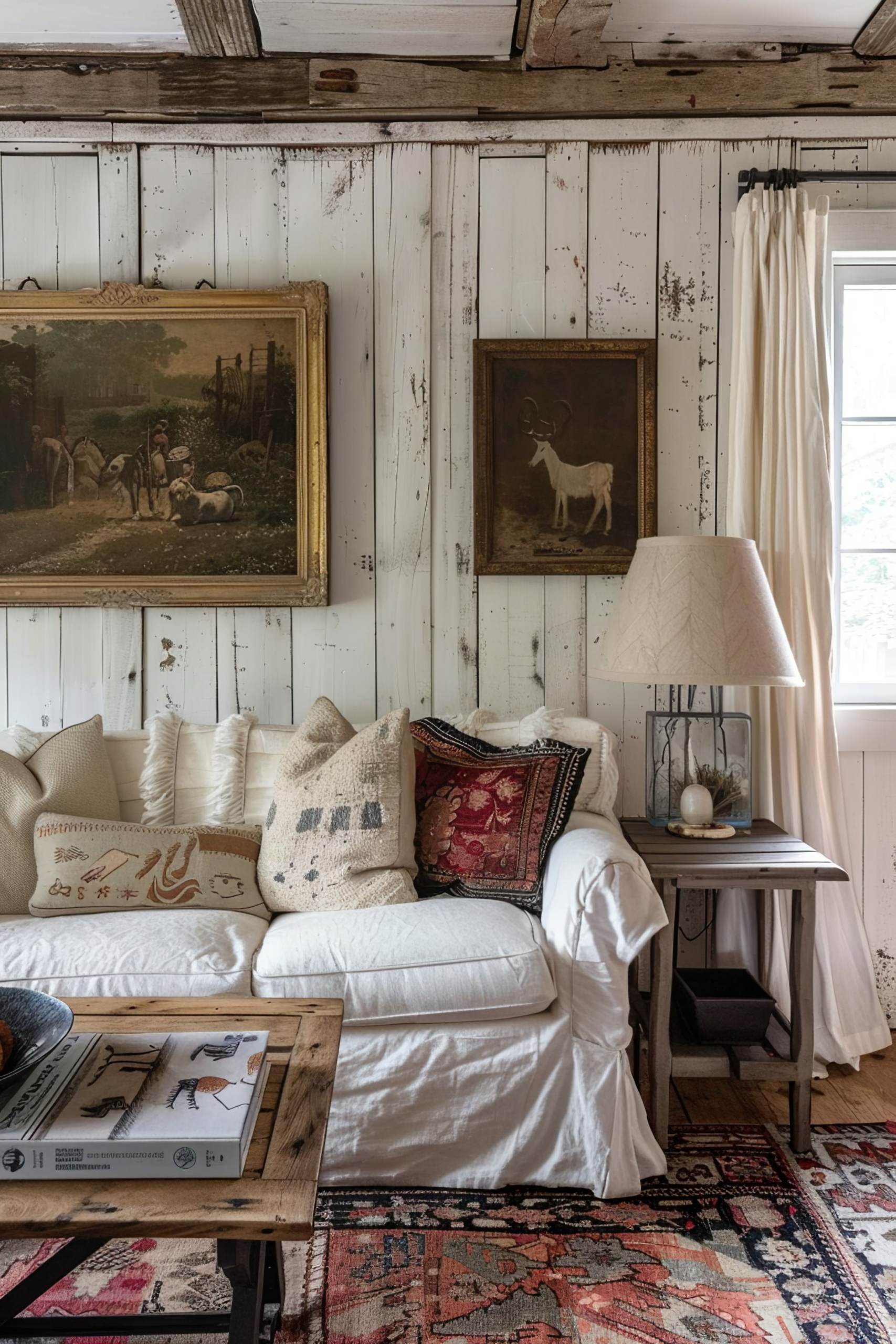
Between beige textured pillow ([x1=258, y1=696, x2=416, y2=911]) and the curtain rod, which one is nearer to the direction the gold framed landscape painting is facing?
the beige textured pillow

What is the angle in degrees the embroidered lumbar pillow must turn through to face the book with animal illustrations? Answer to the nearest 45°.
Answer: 0° — it already faces it

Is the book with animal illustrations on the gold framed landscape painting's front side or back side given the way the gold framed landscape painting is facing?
on the front side

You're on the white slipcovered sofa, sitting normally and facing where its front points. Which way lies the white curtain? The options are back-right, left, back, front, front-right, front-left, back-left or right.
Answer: back-left

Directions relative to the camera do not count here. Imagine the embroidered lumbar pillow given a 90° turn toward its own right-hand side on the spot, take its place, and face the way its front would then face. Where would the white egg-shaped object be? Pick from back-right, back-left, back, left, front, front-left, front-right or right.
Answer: back
